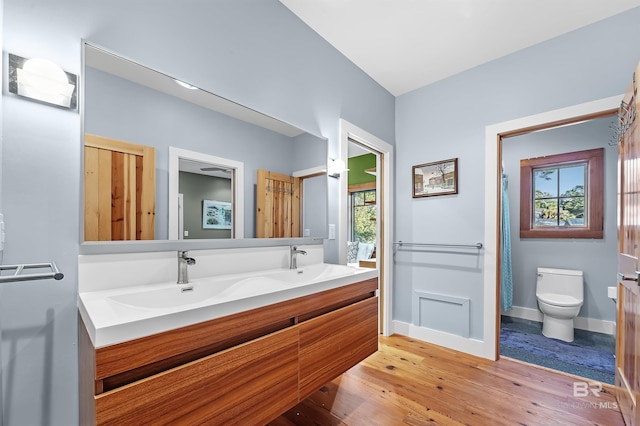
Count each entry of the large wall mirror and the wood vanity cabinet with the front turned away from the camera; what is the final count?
0

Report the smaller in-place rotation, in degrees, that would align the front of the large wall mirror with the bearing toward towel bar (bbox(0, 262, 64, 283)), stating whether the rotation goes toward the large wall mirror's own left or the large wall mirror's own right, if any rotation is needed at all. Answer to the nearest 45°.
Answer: approximately 90° to the large wall mirror's own right

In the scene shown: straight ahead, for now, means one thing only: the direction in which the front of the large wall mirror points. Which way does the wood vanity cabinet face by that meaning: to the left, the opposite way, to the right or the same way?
the same way

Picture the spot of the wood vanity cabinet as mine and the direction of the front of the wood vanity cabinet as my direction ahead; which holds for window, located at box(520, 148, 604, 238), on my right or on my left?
on my left

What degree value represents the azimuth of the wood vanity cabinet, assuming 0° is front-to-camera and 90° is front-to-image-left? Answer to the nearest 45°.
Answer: approximately 315°

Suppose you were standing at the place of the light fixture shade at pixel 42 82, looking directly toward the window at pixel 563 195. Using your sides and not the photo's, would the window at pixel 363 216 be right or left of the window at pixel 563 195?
left

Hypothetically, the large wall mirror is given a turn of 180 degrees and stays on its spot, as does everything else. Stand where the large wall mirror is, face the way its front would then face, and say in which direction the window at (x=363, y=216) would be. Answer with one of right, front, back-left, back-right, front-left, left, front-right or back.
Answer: right

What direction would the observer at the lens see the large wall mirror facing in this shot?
facing the viewer and to the right of the viewer

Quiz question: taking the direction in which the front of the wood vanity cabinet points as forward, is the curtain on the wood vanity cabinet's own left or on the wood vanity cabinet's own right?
on the wood vanity cabinet's own left

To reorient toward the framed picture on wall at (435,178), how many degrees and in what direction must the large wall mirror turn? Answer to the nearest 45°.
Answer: approximately 45° to its left

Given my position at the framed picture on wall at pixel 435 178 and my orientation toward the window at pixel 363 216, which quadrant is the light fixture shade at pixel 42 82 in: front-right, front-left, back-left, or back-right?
back-left
